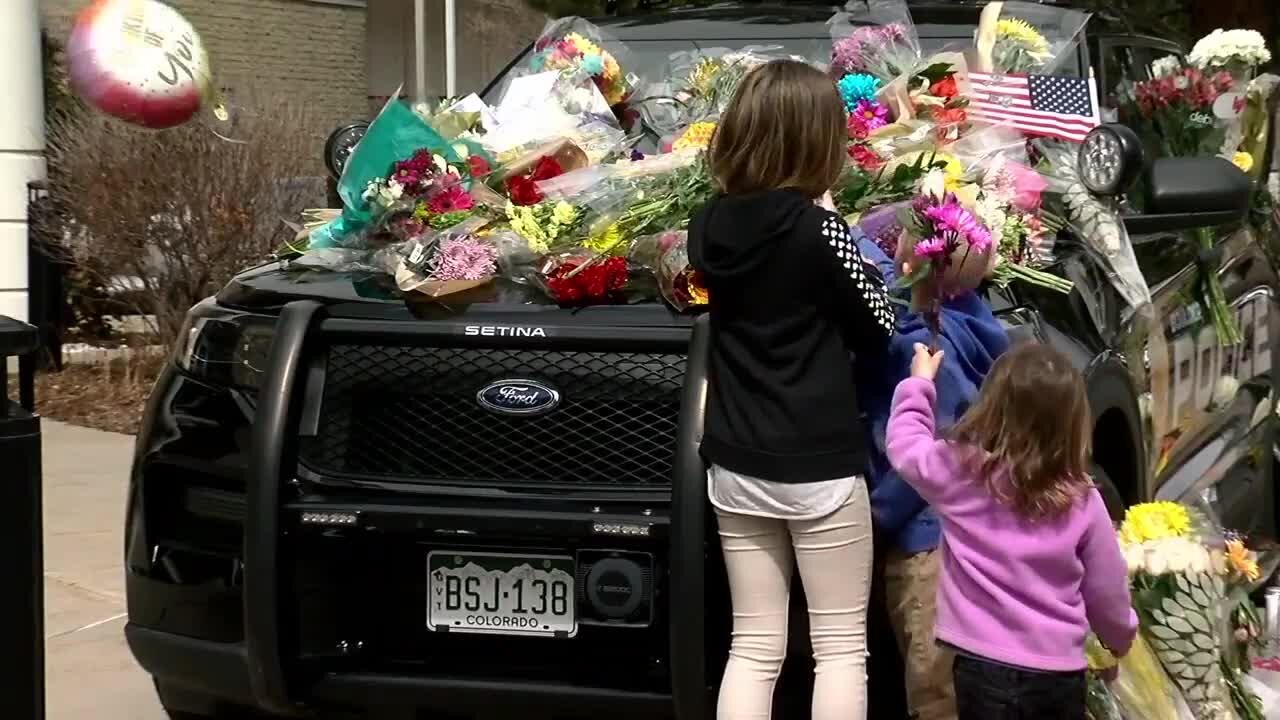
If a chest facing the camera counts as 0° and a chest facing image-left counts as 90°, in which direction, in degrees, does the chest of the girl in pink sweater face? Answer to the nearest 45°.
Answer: approximately 180°

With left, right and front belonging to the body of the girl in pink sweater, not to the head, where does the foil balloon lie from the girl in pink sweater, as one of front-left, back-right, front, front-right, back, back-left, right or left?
front-left

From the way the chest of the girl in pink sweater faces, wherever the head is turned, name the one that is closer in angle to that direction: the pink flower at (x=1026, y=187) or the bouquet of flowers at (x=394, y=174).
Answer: the pink flower

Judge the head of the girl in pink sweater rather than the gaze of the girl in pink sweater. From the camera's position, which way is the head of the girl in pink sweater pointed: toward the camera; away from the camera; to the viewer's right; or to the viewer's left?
away from the camera

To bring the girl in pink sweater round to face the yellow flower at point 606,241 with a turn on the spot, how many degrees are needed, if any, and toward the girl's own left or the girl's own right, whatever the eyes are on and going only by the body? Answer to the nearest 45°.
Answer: approximately 45° to the girl's own left

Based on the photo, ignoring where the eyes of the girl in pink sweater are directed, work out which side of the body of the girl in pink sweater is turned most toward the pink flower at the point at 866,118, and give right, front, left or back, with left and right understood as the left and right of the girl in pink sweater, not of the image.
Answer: front

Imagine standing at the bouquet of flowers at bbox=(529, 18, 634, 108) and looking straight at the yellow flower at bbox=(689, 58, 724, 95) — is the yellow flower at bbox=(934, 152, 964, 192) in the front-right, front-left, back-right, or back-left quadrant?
front-right

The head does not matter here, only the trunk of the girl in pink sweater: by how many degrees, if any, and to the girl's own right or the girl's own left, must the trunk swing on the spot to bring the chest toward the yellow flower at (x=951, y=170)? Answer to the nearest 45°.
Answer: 0° — they already face it

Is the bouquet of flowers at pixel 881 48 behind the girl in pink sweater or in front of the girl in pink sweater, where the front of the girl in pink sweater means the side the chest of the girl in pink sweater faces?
in front

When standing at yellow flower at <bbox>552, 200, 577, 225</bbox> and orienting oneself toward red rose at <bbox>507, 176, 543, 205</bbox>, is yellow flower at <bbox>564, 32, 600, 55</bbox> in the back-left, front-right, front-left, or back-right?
front-right

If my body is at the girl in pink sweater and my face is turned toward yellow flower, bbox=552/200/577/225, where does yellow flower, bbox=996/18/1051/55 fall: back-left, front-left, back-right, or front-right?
front-right

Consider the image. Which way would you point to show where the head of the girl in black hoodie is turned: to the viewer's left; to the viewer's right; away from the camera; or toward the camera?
away from the camera
